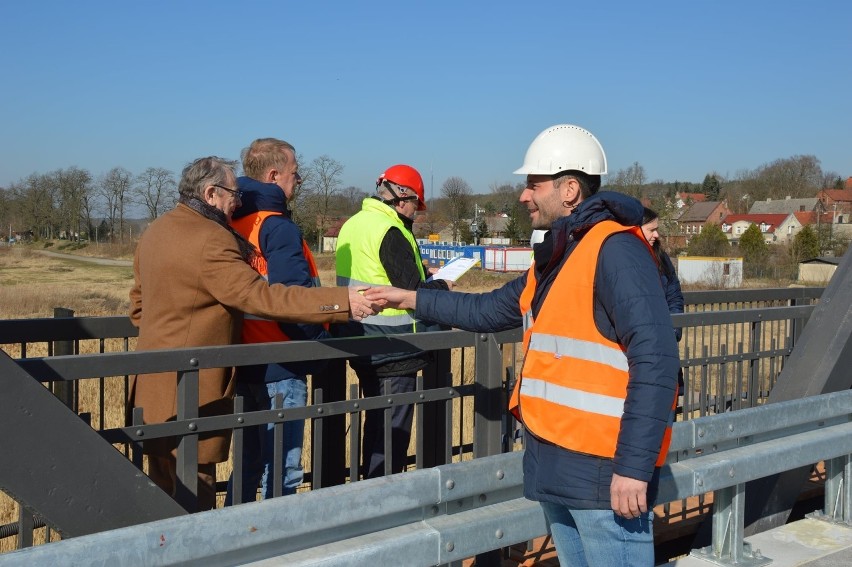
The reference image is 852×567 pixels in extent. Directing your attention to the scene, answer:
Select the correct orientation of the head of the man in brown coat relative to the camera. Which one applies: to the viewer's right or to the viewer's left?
to the viewer's right

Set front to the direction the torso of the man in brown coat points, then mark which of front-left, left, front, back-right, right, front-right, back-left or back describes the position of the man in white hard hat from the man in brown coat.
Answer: right

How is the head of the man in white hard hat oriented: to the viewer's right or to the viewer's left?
to the viewer's left

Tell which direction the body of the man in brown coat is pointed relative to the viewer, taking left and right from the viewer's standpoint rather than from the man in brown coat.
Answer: facing away from the viewer and to the right of the viewer

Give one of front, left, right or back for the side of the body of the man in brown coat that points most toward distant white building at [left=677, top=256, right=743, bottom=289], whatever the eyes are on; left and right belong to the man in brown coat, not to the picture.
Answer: front

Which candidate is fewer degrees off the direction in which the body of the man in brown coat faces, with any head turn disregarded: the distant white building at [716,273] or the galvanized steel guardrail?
the distant white building
